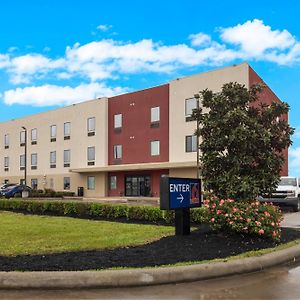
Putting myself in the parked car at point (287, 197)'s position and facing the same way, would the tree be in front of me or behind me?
in front

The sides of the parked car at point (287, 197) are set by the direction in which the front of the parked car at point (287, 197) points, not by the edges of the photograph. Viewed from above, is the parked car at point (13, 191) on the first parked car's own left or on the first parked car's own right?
on the first parked car's own right

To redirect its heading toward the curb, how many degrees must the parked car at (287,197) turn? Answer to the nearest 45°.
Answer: approximately 45° to its left

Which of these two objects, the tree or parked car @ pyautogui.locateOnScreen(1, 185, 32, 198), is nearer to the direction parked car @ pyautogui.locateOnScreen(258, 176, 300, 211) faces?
the tree

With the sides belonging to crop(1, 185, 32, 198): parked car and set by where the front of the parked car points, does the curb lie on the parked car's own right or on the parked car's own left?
on the parked car's own left

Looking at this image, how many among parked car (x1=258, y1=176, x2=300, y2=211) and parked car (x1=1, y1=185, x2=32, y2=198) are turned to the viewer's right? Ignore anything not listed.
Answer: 0

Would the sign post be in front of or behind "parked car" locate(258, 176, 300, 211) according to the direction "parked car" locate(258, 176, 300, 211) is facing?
in front

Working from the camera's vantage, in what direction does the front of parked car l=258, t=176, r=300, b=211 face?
facing the viewer and to the left of the viewer

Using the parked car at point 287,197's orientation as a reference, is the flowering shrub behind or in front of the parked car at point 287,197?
in front
